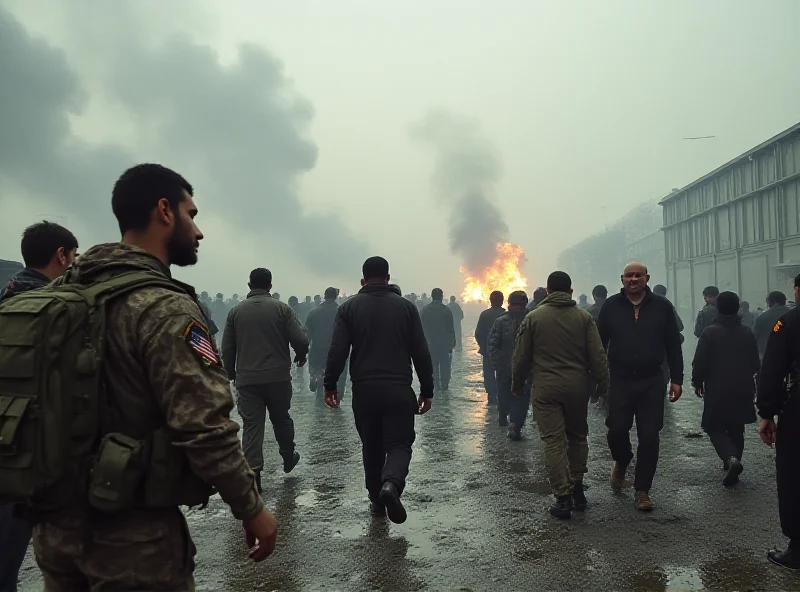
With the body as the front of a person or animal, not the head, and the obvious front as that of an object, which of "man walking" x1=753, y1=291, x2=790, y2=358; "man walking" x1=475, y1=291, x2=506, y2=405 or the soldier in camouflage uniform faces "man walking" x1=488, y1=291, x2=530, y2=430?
the soldier in camouflage uniform

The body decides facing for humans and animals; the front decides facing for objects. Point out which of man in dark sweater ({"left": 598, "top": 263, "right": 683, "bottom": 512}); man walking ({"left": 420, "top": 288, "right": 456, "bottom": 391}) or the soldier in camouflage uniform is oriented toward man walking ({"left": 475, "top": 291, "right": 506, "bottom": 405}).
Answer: the soldier in camouflage uniform

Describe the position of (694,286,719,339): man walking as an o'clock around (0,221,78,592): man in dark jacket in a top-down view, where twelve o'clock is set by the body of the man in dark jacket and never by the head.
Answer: The man walking is roughly at 1 o'clock from the man in dark jacket.

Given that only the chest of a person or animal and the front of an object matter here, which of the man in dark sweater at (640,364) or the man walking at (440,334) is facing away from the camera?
the man walking

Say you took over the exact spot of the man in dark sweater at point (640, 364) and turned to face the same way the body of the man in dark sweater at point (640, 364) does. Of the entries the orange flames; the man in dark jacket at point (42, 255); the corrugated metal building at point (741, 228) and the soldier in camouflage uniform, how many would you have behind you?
2

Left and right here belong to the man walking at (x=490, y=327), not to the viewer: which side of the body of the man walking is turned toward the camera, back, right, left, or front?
back

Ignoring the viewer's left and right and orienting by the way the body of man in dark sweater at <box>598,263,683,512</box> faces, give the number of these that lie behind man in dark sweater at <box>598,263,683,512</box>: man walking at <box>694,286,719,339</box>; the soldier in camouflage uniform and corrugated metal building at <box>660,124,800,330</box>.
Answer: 2

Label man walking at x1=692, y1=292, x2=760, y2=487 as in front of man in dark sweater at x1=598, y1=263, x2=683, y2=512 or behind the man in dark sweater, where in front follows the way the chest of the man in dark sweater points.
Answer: behind

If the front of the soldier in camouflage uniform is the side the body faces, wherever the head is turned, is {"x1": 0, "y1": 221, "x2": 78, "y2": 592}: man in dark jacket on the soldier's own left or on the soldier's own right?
on the soldier's own left

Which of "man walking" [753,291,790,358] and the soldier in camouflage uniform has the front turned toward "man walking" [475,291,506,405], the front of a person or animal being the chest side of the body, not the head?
the soldier in camouflage uniform

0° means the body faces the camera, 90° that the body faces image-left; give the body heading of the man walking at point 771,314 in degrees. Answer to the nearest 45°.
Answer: approximately 180°

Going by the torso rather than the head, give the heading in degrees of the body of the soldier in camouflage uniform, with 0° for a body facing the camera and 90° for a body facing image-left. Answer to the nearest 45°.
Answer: approximately 225°

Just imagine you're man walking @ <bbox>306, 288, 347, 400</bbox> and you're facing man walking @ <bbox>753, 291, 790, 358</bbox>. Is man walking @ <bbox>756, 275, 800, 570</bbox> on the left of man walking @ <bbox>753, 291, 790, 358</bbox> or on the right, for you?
right

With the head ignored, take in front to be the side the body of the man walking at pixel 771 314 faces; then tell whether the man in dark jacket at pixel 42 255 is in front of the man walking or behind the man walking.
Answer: behind
